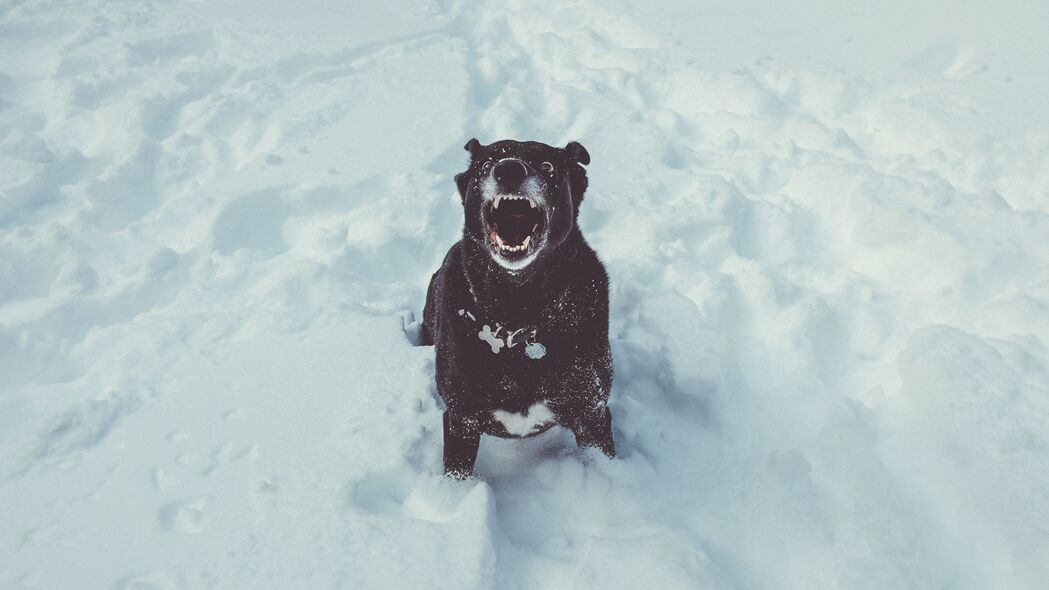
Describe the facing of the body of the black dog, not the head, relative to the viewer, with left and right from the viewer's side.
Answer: facing the viewer
